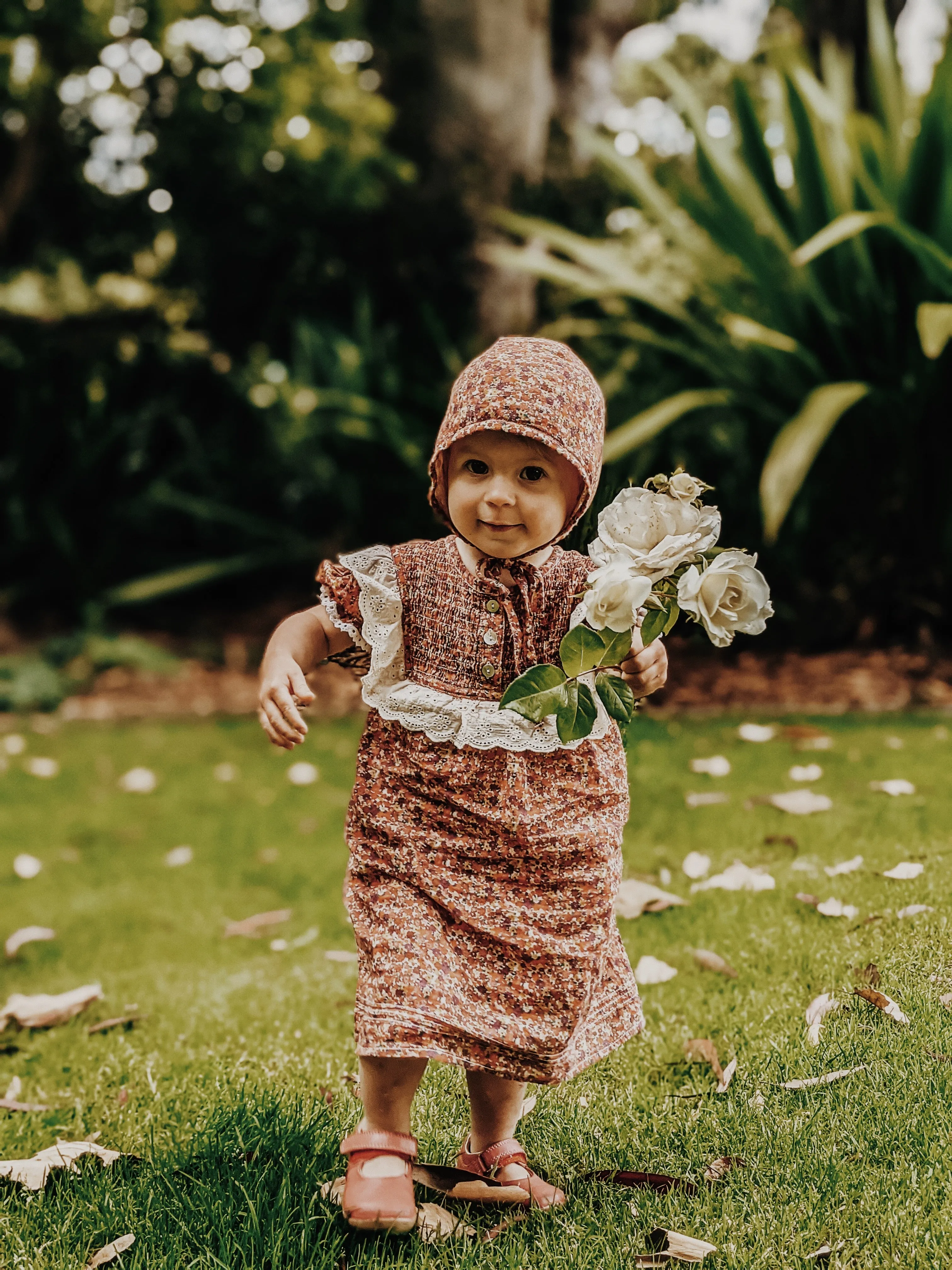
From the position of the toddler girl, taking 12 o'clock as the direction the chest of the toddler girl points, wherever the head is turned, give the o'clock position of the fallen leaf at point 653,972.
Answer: The fallen leaf is roughly at 7 o'clock from the toddler girl.

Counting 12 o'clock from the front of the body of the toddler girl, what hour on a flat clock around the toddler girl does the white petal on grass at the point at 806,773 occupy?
The white petal on grass is roughly at 7 o'clock from the toddler girl.

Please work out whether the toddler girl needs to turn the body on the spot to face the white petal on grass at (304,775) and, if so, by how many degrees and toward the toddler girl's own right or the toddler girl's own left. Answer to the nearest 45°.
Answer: approximately 180°

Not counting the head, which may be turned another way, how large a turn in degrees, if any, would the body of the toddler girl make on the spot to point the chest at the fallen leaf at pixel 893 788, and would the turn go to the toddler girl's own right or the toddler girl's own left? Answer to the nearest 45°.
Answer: approximately 135° to the toddler girl's own left

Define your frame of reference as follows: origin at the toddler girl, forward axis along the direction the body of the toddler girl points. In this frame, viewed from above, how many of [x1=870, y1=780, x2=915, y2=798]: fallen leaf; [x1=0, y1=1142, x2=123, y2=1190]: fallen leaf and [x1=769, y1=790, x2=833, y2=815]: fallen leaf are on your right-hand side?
1

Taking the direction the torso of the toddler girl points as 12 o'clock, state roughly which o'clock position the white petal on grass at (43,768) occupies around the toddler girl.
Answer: The white petal on grass is roughly at 5 o'clock from the toddler girl.

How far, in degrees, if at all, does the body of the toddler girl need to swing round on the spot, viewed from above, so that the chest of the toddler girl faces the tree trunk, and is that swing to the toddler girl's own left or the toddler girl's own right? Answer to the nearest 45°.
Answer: approximately 180°

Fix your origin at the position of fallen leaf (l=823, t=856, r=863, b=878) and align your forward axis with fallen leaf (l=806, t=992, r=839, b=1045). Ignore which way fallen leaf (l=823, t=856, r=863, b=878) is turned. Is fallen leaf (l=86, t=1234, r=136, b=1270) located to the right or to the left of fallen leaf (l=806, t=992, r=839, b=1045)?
right

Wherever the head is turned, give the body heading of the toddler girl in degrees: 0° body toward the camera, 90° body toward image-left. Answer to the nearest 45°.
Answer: approximately 0°
